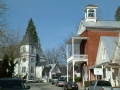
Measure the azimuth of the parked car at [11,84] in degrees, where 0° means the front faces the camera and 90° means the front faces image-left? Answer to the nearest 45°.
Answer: approximately 0°

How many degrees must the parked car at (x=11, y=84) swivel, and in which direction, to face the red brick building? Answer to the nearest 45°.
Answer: approximately 135° to its left
